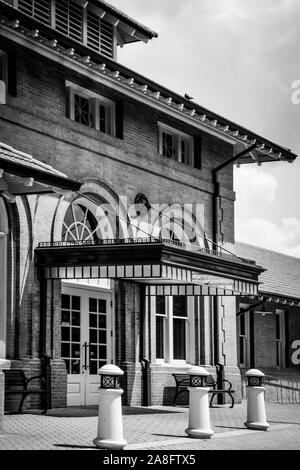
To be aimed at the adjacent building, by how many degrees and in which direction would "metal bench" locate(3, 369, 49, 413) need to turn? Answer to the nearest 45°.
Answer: approximately 90° to its left

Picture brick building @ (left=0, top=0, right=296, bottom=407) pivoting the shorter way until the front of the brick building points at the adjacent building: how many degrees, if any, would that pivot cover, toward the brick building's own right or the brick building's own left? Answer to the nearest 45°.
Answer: approximately 90° to the brick building's own left

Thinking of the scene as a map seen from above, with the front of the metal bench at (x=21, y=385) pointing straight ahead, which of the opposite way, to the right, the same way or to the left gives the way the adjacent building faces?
the same way

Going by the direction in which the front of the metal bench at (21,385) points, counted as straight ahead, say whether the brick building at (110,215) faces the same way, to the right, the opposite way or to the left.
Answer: the same way

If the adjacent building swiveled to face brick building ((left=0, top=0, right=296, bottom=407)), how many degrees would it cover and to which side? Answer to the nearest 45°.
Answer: approximately 45° to its right

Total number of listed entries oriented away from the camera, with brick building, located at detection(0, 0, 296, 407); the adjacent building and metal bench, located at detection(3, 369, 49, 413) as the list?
0

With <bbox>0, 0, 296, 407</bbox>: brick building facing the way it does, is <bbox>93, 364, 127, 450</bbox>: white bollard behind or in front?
in front

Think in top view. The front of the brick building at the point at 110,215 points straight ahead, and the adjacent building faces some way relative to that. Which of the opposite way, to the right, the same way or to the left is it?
the same way

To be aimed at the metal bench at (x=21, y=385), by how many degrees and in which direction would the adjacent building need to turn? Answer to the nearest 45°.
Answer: approximately 45° to its right

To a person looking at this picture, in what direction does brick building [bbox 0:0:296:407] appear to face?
facing the viewer and to the right of the viewer

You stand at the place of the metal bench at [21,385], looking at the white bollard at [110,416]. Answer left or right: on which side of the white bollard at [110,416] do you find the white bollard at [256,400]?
left

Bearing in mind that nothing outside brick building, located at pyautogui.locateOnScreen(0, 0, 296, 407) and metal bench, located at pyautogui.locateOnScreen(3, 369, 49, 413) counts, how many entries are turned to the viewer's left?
0

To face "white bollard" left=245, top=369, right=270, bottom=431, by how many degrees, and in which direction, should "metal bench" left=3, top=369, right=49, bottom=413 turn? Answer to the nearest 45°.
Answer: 0° — it already faces it
